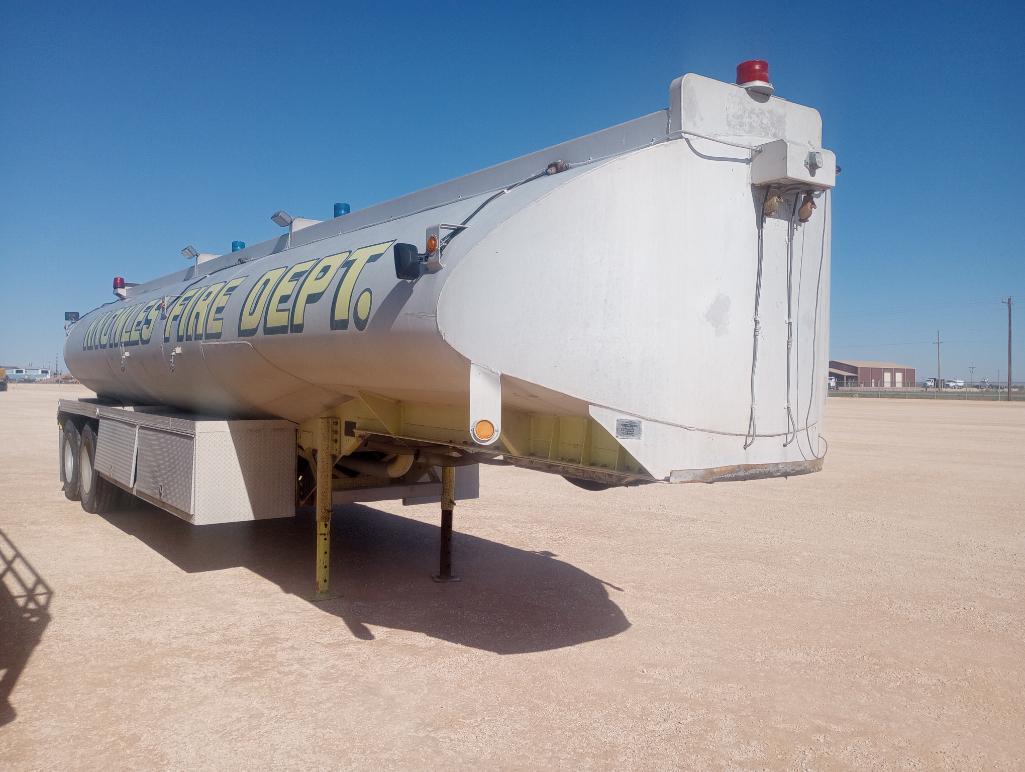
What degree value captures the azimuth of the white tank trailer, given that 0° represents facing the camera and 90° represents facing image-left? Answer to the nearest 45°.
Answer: approximately 315°
